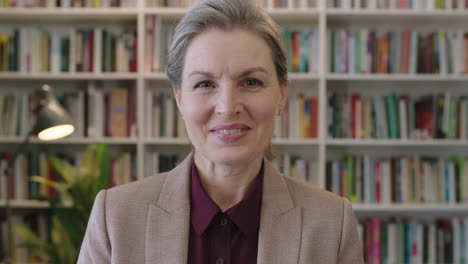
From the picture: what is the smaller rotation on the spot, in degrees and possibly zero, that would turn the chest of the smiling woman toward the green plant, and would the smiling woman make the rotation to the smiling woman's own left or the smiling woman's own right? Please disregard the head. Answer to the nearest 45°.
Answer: approximately 135° to the smiling woman's own right

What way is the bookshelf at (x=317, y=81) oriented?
toward the camera

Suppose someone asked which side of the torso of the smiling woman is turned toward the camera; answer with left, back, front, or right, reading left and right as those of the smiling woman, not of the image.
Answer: front

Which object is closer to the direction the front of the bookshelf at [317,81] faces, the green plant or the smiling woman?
the smiling woman

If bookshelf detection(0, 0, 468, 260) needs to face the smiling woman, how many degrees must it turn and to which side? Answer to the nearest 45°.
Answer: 0° — it already faces them

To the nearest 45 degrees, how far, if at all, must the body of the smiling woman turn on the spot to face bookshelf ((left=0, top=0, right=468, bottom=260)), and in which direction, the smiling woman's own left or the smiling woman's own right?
approximately 180°

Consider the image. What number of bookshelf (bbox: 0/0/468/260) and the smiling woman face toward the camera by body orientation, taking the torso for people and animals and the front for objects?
2

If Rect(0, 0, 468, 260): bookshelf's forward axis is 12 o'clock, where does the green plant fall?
The green plant is roughly at 2 o'clock from the bookshelf.
